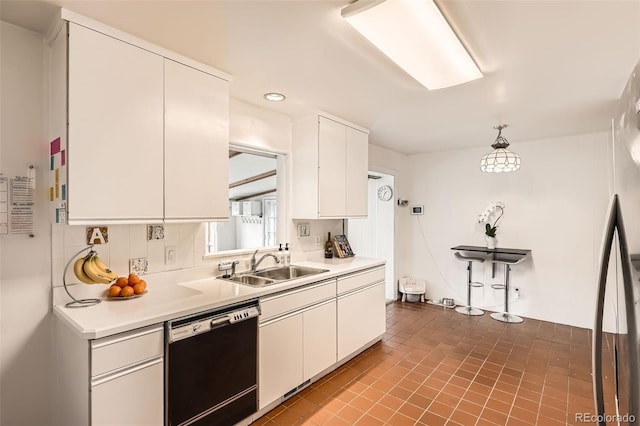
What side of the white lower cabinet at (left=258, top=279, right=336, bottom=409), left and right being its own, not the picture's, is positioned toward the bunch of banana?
right

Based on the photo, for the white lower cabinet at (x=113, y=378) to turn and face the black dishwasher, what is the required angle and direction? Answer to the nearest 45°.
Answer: approximately 45° to its left

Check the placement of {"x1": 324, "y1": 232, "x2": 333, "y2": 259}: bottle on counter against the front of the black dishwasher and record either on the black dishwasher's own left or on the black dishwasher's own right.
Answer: on the black dishwasher's own left

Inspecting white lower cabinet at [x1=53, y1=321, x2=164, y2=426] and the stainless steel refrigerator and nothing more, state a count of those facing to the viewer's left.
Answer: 1

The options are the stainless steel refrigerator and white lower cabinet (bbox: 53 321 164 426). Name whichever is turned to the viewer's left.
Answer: the stainless steel refrigerator

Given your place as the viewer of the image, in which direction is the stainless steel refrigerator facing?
facing to the left of the viewer

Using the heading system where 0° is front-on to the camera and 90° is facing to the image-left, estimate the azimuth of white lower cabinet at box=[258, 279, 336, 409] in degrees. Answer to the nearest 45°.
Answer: approximately 315°

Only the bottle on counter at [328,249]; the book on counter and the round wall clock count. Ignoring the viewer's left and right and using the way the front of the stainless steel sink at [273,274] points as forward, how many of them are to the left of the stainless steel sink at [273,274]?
3

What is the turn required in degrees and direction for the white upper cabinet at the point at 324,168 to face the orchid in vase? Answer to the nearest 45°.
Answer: approximately 90° to its left

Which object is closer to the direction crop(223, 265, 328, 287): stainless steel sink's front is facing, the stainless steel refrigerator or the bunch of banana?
the stainless steel refrigerator

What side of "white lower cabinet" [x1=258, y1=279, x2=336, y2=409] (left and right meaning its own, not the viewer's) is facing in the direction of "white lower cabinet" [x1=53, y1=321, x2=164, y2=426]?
right

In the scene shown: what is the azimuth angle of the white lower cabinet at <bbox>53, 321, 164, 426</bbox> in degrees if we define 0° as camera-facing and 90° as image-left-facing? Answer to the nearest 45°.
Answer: approximately 315°

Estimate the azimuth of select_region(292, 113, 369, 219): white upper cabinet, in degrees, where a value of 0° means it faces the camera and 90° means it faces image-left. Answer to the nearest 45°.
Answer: approximately 315°

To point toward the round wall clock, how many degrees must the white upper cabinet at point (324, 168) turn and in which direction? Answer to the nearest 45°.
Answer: approximately 90° to its left
